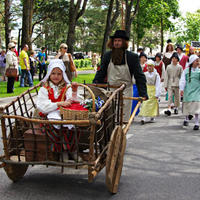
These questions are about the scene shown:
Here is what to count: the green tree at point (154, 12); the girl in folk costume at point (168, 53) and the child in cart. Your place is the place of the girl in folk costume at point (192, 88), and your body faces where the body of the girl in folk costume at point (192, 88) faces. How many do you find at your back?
2

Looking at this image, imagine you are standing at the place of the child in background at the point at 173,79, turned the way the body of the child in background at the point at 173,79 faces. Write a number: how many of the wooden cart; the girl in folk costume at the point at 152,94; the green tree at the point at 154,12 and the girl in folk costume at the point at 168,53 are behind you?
2

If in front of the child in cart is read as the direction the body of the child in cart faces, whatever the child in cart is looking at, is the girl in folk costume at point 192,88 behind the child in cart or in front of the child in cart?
behind

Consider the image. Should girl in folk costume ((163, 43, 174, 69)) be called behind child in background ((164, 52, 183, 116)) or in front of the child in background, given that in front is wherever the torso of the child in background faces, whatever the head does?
behind

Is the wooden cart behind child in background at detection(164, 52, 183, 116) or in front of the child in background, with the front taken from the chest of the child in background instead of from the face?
in front

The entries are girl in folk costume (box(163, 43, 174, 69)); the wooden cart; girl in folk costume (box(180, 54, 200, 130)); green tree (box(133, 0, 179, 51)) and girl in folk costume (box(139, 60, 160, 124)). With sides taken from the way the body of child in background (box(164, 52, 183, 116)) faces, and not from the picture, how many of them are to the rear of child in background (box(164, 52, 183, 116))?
2

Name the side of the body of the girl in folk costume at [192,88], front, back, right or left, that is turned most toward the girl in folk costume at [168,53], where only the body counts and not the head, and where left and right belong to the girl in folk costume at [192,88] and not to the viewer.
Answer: back

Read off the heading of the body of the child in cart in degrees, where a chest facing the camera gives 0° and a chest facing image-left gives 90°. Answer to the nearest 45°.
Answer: approximately 0°

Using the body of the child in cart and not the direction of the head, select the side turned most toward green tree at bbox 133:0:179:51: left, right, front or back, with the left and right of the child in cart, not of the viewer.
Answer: back

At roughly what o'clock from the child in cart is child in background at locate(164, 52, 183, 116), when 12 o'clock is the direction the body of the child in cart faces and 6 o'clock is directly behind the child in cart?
The child in background is roughly at 7 o'clock from the child in cart.

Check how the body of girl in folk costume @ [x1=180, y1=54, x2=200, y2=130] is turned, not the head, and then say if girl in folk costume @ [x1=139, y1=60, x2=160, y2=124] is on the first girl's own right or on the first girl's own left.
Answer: on the first girl's own right
